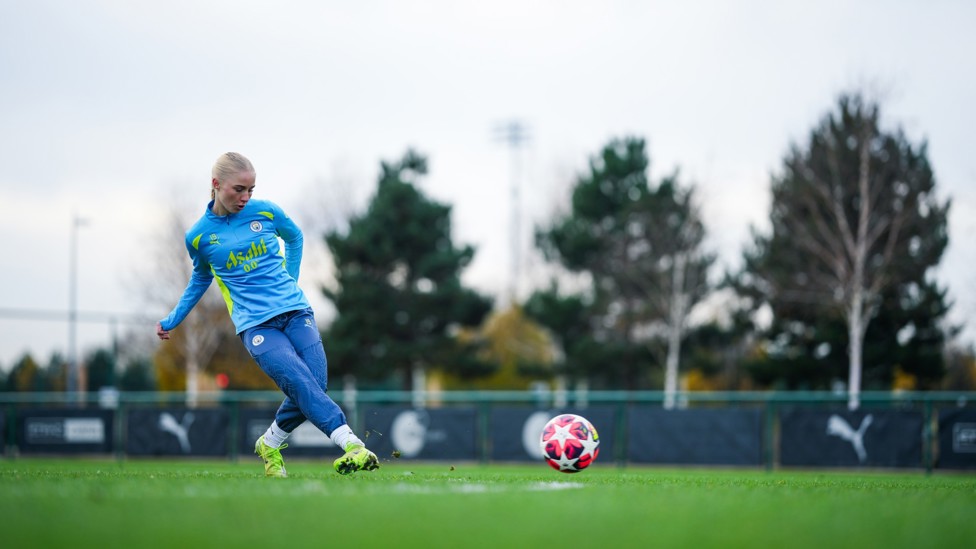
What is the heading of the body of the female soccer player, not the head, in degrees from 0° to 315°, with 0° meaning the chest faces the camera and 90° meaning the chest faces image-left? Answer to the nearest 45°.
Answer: approximately 0°

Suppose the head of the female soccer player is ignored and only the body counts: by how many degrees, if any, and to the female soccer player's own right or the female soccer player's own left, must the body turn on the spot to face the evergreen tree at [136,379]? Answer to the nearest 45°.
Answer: approximately 180°

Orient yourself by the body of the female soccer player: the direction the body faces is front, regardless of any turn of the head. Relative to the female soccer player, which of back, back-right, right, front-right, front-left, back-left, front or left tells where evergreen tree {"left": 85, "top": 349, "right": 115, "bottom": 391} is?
back

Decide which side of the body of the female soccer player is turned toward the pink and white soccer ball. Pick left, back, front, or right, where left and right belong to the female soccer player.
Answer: left

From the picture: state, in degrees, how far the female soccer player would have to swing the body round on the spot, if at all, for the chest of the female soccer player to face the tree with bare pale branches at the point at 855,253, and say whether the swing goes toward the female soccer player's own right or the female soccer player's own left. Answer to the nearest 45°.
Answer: approximately 135° to the female soccer player's own left

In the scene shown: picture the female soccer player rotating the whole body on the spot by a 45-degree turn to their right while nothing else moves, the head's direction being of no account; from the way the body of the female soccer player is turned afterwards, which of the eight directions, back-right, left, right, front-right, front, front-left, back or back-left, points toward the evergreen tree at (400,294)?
back-right
